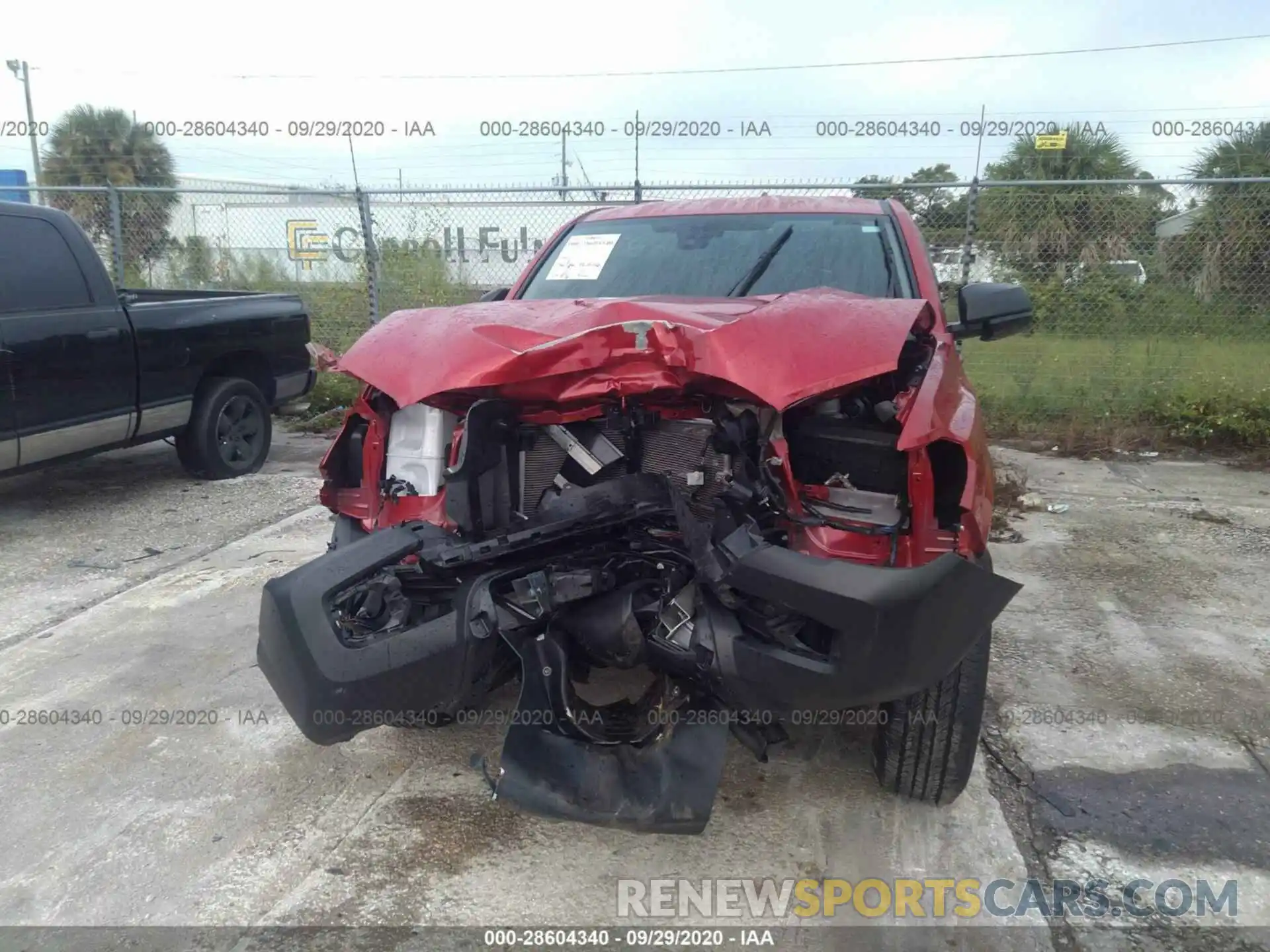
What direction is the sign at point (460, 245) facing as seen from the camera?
toward the camera

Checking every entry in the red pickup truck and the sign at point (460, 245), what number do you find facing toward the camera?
2

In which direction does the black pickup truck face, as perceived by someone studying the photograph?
facing the viewer and to the left of the viewer

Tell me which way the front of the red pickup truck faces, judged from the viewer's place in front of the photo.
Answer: facing the viewer

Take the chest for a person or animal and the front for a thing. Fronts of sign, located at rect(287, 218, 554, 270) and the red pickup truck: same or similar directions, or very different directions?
same or similar directions

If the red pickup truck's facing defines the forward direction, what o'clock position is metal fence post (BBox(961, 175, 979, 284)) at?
The metal fence post is roughly at 7 o'clock from the red pickup truck.

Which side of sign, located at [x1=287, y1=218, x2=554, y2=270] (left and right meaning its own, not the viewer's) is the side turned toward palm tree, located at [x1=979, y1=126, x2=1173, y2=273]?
left
